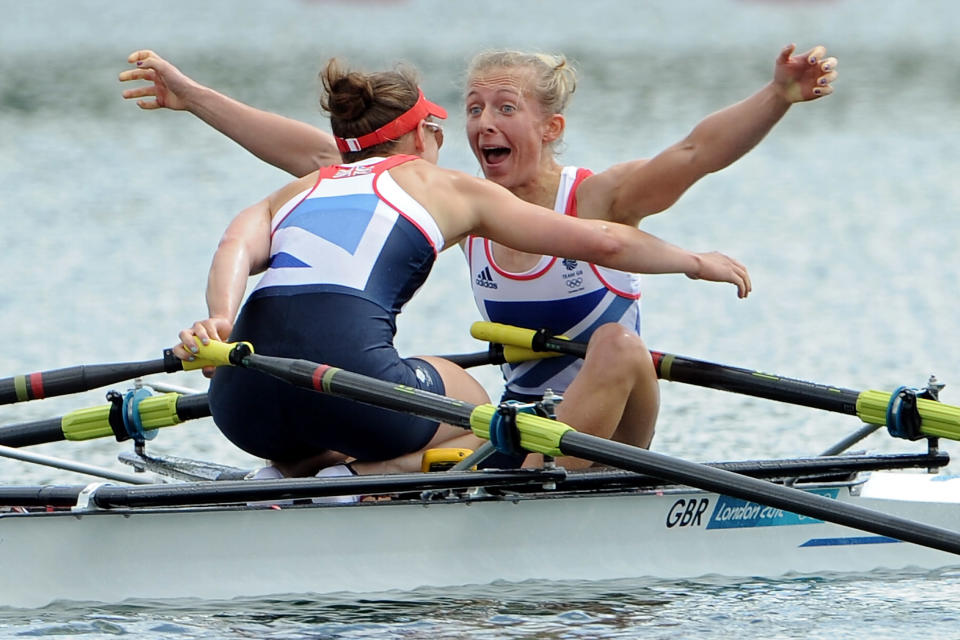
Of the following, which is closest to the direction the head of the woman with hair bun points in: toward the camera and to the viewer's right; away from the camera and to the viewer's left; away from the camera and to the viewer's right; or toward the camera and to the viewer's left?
away from the camera and to the viewer's right

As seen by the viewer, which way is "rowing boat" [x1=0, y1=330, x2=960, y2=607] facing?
to the viewer's right

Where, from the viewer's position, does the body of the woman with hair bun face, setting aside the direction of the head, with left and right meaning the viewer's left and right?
facing away from the viewer and to the right of the viewer

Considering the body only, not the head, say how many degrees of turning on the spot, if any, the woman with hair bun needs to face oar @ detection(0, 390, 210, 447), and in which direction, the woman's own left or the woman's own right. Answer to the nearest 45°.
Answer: approximately 90° to the woman's own left

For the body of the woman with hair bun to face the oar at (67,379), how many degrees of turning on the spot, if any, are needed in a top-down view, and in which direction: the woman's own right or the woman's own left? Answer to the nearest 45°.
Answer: approximately 90° to the woman's own left
